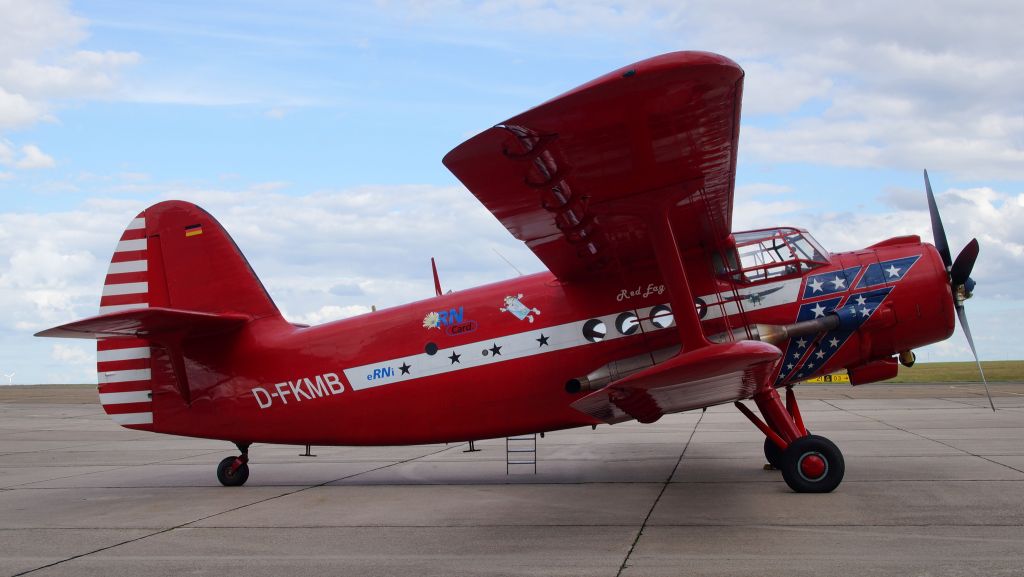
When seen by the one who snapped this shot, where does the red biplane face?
facing to the right of the viewer
